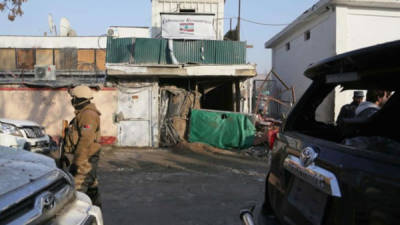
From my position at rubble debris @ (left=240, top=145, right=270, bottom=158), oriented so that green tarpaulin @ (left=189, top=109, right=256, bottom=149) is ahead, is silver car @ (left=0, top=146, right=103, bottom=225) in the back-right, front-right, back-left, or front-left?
back-left

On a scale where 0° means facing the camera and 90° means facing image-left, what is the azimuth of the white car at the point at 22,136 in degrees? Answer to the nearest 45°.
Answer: approximately 315°

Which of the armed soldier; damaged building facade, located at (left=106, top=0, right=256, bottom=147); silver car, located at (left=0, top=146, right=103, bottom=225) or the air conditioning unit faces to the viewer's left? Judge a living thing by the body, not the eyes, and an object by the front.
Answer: the armed soldier

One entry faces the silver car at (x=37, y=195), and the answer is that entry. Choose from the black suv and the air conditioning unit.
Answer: the air conditioning unit

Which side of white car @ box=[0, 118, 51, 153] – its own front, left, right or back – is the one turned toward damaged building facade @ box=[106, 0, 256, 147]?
left

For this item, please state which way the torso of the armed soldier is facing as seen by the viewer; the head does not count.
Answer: to the viewer's left

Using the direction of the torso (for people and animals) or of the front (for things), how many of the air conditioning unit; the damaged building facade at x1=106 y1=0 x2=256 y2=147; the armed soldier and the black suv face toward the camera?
2

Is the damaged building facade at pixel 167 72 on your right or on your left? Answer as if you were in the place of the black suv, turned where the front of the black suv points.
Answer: on your left

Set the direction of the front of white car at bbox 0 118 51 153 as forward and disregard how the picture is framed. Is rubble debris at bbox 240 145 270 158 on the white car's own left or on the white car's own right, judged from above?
on the white car's own left

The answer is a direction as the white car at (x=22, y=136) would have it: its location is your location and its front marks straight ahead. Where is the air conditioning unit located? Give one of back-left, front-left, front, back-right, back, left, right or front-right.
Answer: back-left

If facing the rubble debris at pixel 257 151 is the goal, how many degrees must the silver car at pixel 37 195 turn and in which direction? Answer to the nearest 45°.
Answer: approximately 90° to its left

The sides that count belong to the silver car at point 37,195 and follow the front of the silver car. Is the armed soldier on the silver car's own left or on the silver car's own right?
on the silver car's own left
